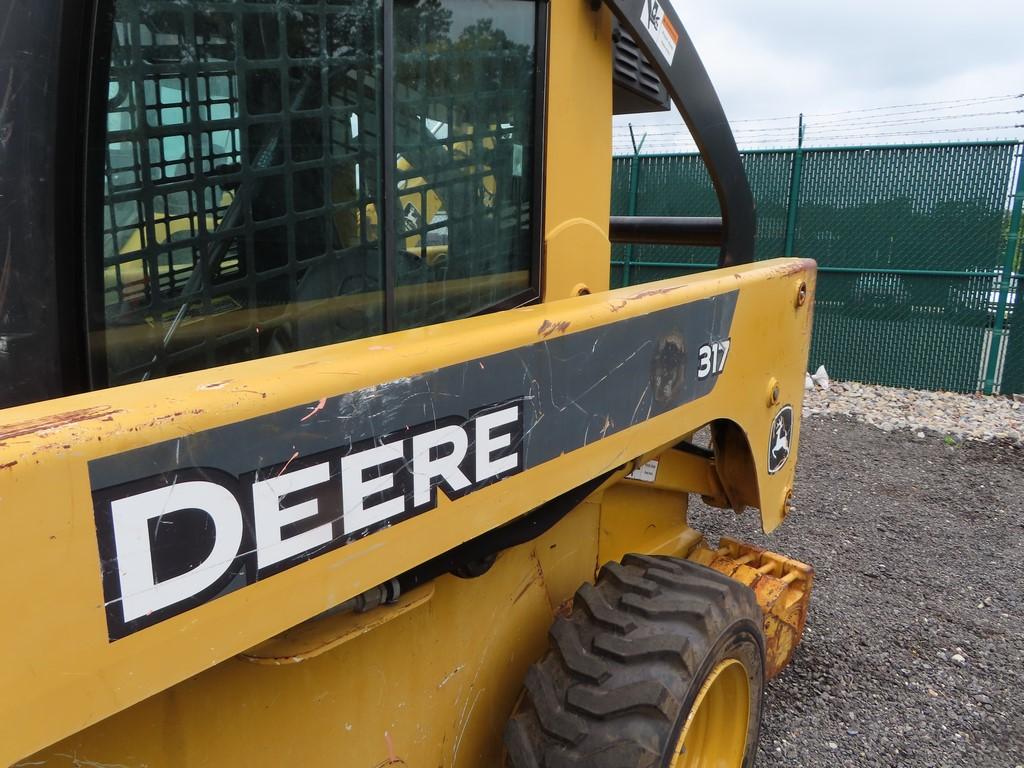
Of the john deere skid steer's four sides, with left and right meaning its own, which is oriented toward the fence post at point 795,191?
back

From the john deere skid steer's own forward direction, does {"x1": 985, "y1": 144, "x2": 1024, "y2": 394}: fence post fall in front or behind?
behind

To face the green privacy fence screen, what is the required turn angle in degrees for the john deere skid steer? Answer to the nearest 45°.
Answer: approximately 180°

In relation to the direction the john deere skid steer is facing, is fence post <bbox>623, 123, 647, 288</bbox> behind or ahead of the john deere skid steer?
behind
